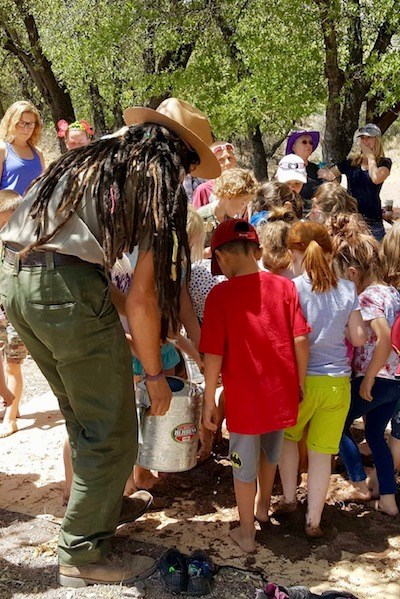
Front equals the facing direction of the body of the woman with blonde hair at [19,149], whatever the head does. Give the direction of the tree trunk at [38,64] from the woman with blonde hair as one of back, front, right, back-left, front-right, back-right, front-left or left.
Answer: back-left

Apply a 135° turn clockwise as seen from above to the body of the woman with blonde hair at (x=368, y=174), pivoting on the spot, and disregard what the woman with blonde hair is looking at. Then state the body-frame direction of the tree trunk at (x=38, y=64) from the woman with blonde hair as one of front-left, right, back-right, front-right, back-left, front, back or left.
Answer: front

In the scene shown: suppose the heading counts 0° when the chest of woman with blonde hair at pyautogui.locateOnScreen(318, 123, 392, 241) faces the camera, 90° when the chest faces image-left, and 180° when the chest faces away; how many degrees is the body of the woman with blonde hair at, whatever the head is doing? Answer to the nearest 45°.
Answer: approximately 0°

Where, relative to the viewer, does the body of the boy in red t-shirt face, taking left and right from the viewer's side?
facing away from the viewer and to the left of the viewer

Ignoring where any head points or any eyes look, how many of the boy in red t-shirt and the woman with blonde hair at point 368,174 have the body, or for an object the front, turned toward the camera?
1

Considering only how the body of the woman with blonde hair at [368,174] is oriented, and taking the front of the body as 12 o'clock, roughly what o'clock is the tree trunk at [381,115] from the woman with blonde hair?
The tree trunk is roughly at 6 o'clock from the woman with blonde hair.

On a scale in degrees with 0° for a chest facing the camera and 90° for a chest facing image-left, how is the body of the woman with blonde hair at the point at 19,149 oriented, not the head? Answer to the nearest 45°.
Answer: approximately 315°

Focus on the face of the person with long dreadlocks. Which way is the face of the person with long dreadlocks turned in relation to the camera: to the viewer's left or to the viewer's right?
to the viewer's right

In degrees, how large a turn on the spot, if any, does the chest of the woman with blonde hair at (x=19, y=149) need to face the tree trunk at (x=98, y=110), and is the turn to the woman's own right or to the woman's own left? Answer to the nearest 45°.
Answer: approximately 135° to the woman's own left
